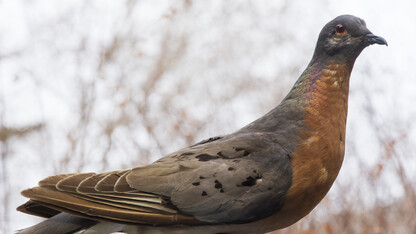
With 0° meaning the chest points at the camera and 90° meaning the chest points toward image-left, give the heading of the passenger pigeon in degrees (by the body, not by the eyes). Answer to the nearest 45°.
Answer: approximately 270°
